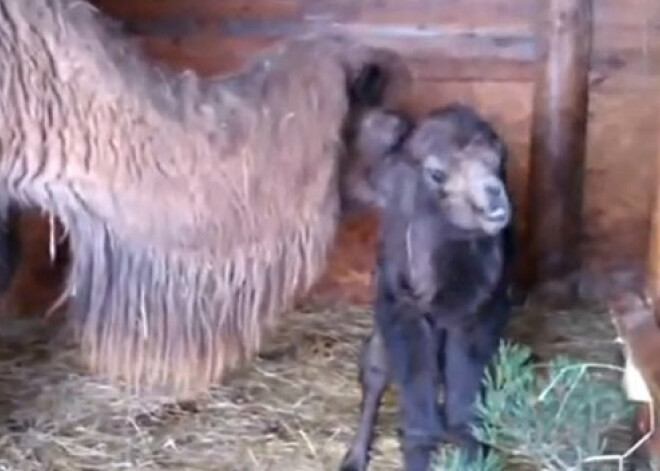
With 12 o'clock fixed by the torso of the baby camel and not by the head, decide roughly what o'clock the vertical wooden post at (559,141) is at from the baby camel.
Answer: The vertical wooden post is roughly at 8 o'clock from the baby camel.

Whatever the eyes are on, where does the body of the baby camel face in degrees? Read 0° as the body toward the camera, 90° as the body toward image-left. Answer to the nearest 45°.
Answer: approximately 315°
